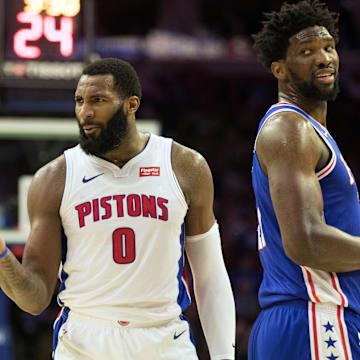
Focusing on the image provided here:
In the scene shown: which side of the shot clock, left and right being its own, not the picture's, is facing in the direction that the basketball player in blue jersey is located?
front

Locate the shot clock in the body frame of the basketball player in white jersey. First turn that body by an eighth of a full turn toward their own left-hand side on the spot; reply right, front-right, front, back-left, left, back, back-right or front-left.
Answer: back-left

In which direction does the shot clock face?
toward the camera

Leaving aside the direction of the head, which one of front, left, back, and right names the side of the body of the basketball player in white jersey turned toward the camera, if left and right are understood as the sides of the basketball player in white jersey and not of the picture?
front

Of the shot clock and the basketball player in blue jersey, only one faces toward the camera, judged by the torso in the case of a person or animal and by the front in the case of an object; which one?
the shot clock

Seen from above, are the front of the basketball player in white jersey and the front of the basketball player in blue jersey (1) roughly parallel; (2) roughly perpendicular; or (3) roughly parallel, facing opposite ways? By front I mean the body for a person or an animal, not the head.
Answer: roughly perpendicular
